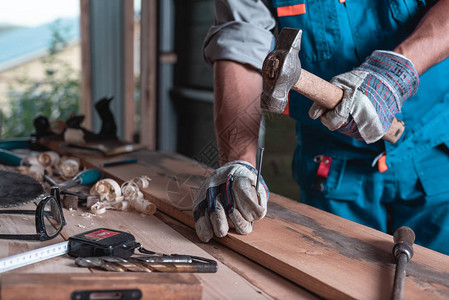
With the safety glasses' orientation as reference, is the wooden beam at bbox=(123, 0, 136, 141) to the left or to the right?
on its left

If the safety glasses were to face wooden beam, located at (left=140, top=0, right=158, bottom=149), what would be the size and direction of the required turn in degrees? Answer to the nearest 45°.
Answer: approximately 90° to its left

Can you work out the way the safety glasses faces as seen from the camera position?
facing to the right of the viewer
